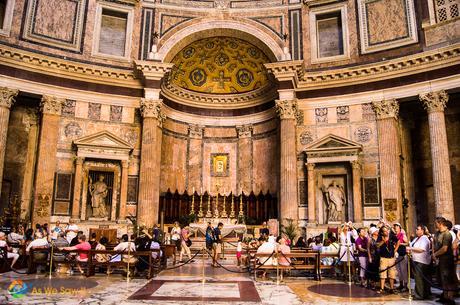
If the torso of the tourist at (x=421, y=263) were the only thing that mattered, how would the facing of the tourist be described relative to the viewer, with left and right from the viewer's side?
facing to the left of the viewer

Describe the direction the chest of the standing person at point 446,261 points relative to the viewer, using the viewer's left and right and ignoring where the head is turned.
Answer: facing to the left of the viewer

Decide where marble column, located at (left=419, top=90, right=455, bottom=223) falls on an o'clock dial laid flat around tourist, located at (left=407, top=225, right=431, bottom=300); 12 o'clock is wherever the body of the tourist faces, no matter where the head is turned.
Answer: The marble column is roughly at 3 o'clock from the tourist.
